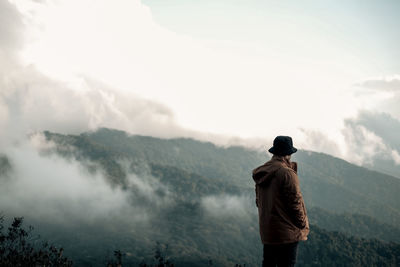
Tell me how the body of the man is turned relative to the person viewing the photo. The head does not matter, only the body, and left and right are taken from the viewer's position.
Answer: facing away from the viewer and to the right of the viewer
